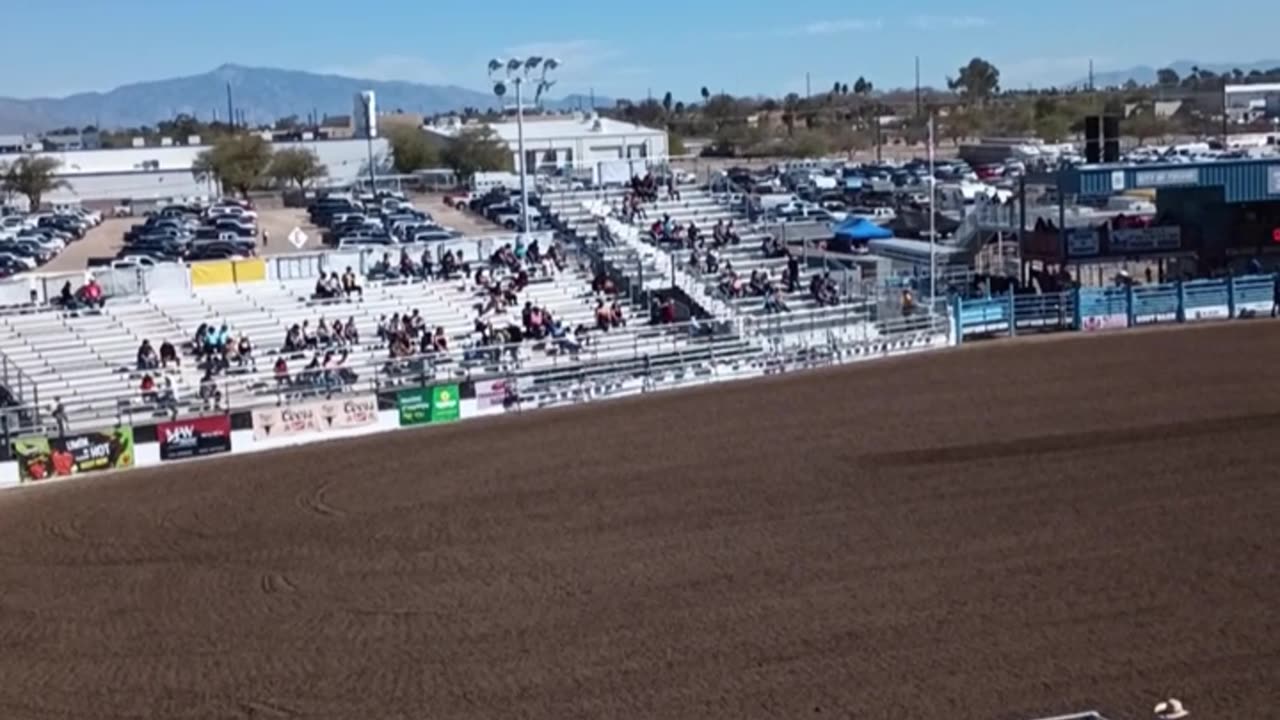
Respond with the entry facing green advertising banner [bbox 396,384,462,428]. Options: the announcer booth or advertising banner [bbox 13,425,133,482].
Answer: the announcer booth

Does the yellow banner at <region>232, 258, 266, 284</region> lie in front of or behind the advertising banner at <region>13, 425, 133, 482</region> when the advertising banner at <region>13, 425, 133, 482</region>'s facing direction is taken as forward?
behind

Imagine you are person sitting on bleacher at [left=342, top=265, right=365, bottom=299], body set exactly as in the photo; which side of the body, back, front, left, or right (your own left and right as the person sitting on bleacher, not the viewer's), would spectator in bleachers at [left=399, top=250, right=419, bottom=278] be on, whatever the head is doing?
left

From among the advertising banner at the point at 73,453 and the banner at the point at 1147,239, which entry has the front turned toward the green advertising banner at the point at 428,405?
the banner

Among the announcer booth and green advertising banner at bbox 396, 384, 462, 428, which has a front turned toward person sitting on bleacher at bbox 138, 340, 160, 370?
the announcer booth

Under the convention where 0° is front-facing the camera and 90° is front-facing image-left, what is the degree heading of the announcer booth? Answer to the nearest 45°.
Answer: approximately 45°

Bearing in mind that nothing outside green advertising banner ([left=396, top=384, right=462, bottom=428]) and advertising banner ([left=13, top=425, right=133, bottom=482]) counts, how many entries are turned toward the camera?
2

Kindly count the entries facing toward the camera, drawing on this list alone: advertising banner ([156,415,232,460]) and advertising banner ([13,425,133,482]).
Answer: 2

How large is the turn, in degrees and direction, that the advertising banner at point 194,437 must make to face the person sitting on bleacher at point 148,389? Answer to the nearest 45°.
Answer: approximately 180°

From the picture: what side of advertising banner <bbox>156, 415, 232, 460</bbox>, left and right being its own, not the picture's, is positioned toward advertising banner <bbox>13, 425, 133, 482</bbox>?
right
